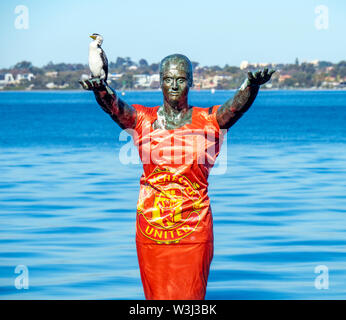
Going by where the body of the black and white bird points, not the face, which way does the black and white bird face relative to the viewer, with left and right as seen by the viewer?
facing the viewer and to the left of the viewer

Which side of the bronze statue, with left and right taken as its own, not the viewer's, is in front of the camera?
front
